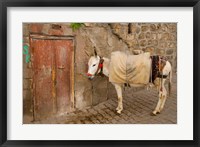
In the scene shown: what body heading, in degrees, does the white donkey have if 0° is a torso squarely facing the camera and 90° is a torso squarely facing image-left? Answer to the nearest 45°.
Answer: approximately 90°

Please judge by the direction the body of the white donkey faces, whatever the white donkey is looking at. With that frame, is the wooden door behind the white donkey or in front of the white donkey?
in front
